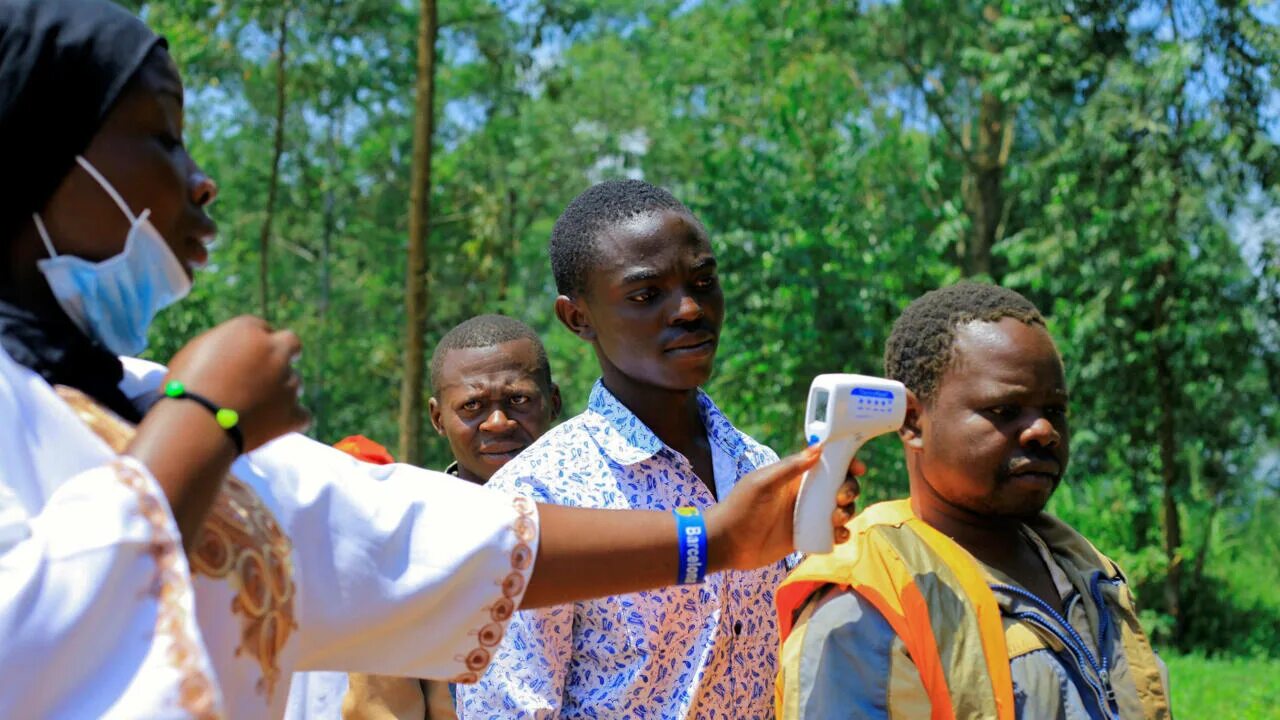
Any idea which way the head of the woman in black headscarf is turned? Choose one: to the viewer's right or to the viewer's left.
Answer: to the viewer's right

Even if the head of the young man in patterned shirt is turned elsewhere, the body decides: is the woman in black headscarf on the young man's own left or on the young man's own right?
on the young man's own right

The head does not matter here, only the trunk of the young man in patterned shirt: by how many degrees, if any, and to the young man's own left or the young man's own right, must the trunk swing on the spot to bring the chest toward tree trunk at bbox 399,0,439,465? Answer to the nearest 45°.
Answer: approximately 135° to the young man's own left

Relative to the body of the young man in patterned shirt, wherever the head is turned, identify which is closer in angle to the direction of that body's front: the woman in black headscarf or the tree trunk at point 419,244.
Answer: the woman in black headscarf

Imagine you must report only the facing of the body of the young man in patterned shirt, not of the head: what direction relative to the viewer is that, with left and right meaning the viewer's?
facing the viewer and to the right of the viewer

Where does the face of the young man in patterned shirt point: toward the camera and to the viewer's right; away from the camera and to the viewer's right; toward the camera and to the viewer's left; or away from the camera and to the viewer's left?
toward the camera and to the viewer's right

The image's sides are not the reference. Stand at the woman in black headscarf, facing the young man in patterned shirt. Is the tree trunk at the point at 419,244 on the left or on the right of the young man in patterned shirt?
left
